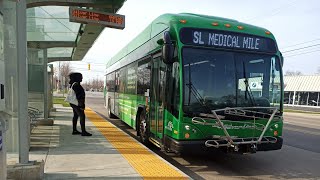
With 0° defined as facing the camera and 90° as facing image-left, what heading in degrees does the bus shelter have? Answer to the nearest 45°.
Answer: approximately 270°

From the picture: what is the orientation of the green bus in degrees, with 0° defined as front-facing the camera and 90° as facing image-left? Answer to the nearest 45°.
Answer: approximately 315°

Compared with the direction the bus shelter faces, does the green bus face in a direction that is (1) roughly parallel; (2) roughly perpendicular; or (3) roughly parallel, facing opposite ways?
roughly perpendicular

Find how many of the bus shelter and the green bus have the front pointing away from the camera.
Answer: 0
